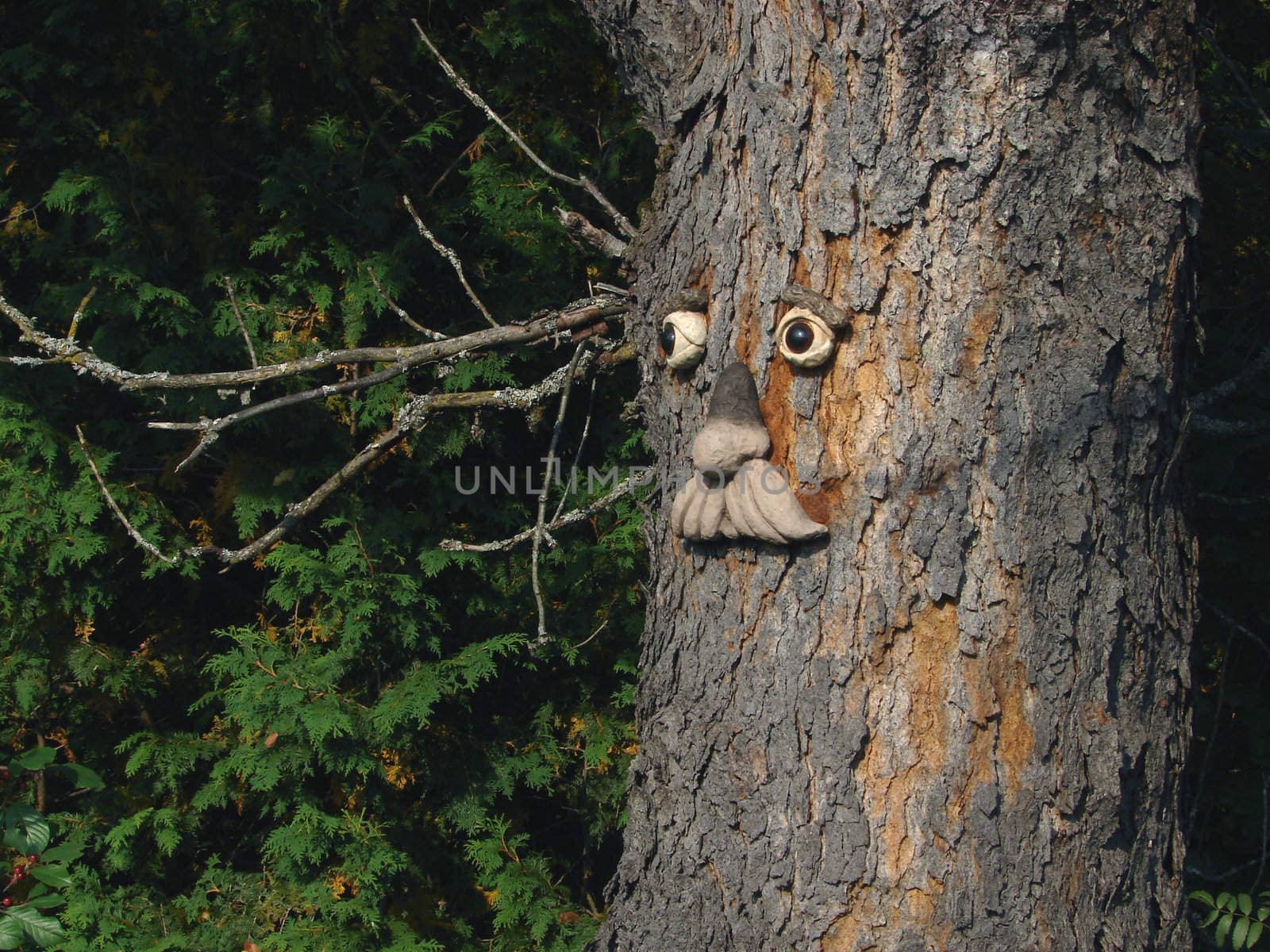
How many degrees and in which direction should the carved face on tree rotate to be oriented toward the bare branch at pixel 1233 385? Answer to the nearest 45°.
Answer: approximately 180°

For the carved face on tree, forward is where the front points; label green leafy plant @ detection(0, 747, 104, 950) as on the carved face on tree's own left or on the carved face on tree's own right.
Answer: on the carved face on tree's own right

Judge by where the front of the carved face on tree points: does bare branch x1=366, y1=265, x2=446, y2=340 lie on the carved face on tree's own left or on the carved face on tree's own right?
on the carved face on tree's own right

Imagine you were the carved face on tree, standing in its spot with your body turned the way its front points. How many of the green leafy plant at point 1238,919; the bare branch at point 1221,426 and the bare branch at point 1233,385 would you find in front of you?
0

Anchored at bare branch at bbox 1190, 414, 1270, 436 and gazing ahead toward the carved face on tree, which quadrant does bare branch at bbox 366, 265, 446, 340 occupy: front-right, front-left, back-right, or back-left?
front-right

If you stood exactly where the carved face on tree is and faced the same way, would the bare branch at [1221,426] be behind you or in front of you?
behind

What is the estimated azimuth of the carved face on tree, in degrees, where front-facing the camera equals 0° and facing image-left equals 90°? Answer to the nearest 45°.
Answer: approximately 45°
